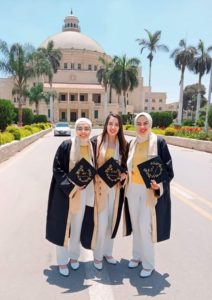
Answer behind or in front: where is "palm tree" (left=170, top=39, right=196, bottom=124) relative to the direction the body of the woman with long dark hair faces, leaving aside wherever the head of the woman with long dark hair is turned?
behind

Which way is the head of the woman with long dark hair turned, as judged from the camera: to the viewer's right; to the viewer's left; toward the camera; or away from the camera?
toward the camera

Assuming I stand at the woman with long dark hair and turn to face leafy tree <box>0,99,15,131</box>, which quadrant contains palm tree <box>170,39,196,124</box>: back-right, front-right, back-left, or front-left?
front-right

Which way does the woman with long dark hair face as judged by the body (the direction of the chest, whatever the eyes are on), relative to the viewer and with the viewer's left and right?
facing the viewer

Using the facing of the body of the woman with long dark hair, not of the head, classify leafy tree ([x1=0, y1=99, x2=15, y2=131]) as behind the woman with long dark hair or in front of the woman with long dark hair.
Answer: behind

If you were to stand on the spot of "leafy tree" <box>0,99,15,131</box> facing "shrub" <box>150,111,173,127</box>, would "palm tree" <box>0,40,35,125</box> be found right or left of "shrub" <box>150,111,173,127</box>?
left

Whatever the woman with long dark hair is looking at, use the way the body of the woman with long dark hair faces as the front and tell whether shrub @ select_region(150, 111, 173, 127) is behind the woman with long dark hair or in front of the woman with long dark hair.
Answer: behind

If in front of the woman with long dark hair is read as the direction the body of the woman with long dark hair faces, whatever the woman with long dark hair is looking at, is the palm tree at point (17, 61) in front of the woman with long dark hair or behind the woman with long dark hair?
behind
